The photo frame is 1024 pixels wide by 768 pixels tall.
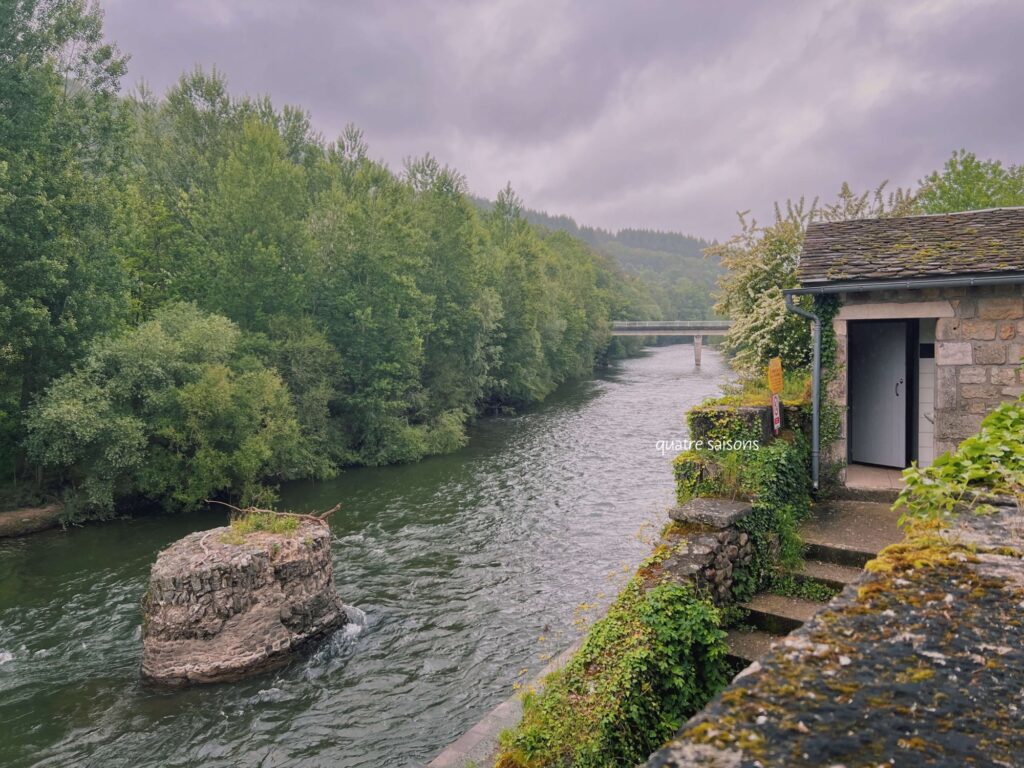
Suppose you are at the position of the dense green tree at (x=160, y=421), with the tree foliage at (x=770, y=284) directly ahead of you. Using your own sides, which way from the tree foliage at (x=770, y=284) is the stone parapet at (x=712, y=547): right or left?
right

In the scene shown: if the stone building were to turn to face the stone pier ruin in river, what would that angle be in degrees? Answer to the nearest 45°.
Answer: approximately 45° to its right

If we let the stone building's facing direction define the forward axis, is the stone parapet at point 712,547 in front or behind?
in front

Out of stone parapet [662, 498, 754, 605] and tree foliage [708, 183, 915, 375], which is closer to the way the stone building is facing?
the stone parapet

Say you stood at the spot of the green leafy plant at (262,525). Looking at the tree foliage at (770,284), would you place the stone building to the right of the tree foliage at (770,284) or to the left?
right

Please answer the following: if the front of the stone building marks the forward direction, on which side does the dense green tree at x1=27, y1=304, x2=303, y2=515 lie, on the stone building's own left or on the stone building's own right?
on the stone building's own right

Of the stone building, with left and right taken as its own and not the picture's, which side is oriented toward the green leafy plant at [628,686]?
front
